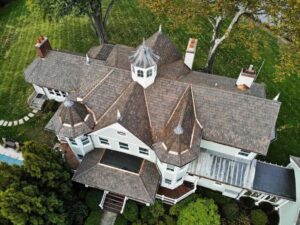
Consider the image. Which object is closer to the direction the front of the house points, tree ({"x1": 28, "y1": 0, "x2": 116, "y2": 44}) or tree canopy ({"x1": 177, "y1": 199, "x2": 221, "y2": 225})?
the tree canopy

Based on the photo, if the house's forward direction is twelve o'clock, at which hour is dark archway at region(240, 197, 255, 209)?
The dark archway is roughly at 9 o'clock from the house.

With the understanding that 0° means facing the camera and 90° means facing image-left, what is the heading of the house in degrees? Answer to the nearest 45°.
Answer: approximately 0°

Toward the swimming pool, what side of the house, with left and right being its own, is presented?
right

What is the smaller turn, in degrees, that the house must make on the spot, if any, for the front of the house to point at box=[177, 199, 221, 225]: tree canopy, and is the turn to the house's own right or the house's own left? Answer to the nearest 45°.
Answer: approximately 45° to the house's own left

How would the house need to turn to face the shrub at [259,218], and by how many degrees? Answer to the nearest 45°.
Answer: approximately 90° to its left
